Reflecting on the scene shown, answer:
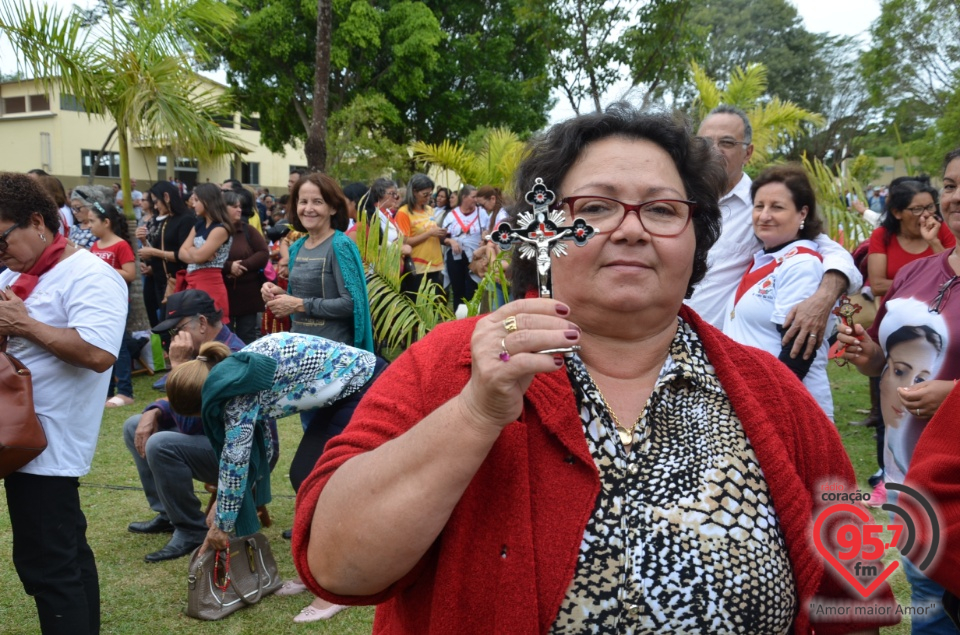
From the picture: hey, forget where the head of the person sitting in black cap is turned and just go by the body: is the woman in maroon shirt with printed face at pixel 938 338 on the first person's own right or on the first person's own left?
on the first person's own left

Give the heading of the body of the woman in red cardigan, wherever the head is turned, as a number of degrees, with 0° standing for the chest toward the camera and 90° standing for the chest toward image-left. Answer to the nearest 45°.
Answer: approximately 0°

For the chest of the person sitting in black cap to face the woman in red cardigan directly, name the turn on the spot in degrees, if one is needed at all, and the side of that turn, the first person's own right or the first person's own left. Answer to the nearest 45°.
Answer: approximately 45° to the first person's own left

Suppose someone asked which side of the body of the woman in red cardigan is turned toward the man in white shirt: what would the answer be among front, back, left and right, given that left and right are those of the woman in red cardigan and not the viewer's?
back

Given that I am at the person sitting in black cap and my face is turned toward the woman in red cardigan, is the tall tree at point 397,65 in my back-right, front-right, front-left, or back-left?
back-left

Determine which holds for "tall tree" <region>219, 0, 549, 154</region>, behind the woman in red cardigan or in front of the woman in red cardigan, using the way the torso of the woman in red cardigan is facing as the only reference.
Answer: behind

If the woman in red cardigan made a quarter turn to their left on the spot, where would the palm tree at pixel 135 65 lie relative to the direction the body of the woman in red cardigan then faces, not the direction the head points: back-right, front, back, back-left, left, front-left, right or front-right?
back-left

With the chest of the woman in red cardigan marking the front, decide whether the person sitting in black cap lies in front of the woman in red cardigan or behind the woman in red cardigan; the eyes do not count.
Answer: behind

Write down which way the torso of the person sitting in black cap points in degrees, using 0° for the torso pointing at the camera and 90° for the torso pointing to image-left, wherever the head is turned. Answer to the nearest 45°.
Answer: approximately 45°

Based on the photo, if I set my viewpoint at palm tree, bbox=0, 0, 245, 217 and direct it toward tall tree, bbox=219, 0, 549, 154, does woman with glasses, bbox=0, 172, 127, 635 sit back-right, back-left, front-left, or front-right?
back-right
